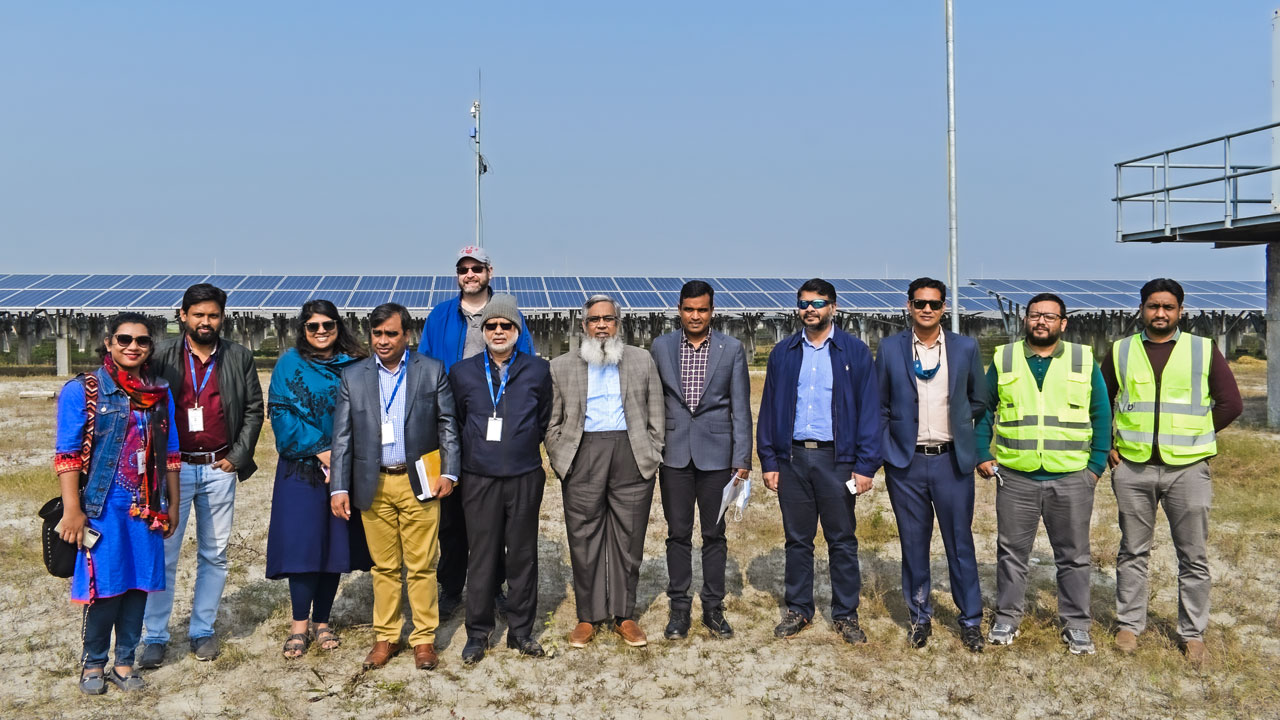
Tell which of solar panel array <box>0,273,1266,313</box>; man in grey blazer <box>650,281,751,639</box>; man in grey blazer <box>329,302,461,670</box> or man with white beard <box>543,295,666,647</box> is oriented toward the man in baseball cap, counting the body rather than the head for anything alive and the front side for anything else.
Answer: the solar panel array

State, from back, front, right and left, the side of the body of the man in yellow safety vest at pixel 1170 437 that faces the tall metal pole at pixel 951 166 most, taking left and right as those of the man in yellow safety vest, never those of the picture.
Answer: back

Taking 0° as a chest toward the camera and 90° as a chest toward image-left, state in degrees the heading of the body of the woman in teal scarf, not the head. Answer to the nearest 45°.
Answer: approximately 0°

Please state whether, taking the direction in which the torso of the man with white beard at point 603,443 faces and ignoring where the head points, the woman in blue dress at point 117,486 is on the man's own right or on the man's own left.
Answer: on the man's own right

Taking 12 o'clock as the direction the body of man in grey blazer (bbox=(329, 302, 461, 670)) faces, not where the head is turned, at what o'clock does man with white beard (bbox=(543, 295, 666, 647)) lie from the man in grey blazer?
The man with white beard is roughly at 9 o'clock from the man in grey blazer.
